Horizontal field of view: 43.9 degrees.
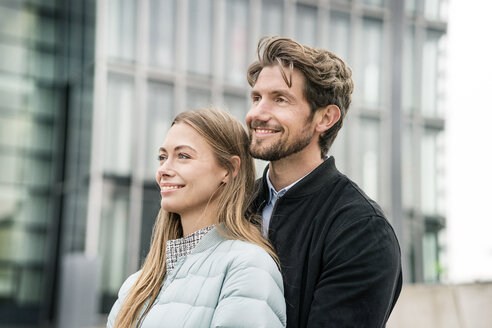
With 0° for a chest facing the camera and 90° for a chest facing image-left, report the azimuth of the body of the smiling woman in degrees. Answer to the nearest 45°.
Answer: approximately 45°

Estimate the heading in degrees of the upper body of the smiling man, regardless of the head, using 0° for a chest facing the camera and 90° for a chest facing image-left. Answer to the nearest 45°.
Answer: approximately 45°

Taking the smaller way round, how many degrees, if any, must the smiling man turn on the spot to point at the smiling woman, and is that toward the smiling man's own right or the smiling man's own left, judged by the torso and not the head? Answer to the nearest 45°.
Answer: approximately 45° to the smiling man's own right
